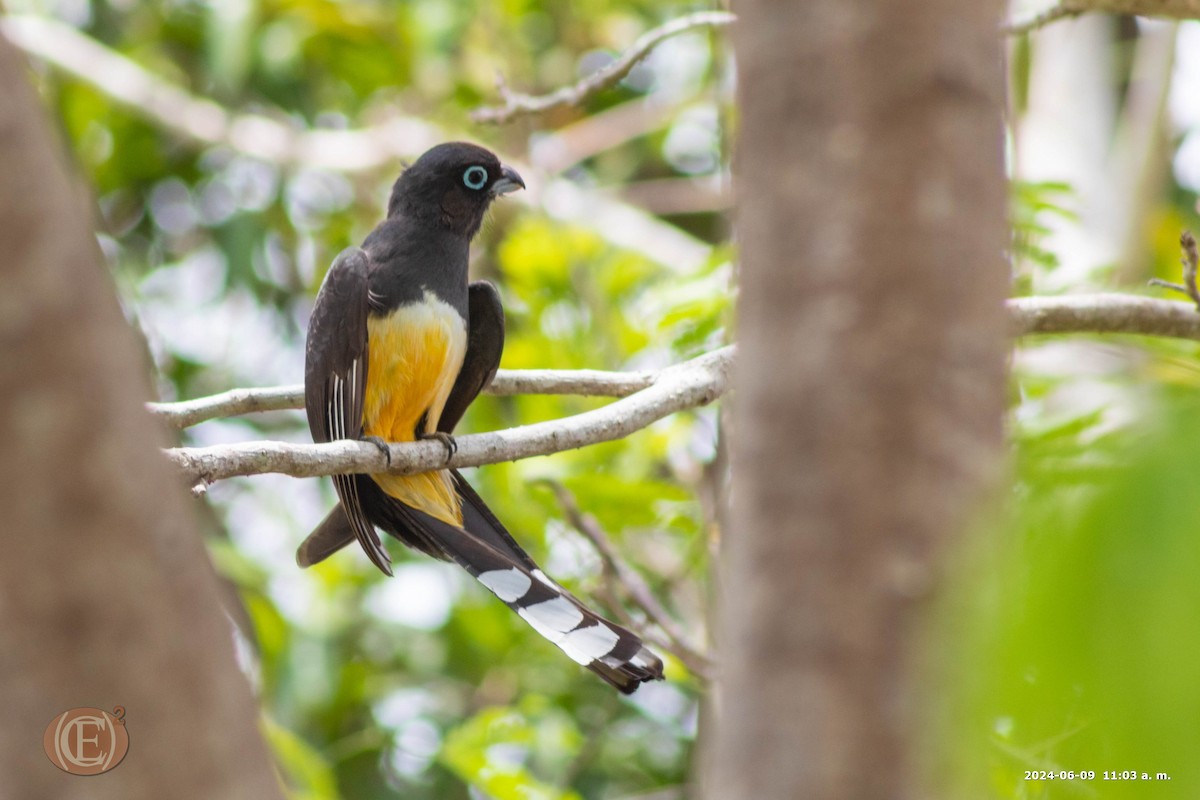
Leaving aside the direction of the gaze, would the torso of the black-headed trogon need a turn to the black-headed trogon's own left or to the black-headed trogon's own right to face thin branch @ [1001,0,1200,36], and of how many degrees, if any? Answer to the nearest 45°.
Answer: approximately 45° to the black-headed trogon's own left

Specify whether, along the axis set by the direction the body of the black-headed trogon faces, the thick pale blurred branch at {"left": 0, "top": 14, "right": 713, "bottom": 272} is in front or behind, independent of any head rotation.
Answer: behind

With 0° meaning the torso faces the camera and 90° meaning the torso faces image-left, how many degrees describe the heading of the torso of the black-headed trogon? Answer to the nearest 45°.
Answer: approximately 315°

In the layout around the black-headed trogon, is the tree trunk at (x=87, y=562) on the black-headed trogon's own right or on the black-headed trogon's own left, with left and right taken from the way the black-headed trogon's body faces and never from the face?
on the black-headed trogon's own right

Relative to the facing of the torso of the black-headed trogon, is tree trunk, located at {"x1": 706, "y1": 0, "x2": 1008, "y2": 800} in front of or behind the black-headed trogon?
in front
